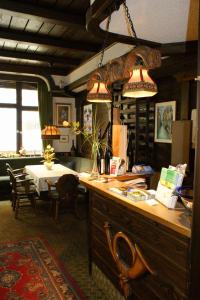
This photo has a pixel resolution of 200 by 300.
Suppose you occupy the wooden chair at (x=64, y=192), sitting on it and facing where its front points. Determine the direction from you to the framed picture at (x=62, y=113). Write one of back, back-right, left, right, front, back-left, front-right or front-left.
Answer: front-right

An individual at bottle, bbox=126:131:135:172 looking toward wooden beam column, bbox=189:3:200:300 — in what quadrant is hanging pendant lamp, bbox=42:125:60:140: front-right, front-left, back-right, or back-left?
back-right

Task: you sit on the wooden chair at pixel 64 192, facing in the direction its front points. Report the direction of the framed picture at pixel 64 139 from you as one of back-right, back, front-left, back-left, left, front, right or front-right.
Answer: front-right

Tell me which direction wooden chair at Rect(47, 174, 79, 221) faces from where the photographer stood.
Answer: facing away from the viewer and to the left of the viewer

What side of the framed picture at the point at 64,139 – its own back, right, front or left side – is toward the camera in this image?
front

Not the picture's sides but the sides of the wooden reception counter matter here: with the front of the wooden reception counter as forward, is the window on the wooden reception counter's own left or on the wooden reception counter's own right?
on the wooden reception counter's own right

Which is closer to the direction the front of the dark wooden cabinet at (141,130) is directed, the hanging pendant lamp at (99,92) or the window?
the hanging pendant lamp

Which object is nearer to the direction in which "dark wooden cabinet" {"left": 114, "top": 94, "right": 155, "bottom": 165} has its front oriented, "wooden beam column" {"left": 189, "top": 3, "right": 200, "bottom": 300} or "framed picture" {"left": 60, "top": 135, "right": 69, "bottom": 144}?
the wooden beam column

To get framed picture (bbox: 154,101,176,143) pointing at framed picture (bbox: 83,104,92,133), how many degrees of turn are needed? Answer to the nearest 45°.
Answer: approximately 90° to its right

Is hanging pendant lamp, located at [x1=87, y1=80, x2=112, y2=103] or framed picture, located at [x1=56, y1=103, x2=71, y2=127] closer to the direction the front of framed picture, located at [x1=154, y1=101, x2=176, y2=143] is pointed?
the hanging pendant lamp

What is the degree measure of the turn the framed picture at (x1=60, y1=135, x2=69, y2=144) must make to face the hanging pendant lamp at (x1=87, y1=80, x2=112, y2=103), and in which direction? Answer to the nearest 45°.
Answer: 0° — it already faces it

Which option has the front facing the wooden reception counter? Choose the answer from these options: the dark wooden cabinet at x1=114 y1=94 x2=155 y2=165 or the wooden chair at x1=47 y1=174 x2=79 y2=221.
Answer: the dark wooden cabinet

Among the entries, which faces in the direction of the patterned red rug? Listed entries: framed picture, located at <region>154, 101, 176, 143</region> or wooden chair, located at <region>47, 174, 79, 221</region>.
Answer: the framed picture

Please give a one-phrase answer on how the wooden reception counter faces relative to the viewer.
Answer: facing the viewer and to the left of the viewer

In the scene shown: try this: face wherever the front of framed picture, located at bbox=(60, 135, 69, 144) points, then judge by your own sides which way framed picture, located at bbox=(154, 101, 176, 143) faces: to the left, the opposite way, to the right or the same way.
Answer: to the right

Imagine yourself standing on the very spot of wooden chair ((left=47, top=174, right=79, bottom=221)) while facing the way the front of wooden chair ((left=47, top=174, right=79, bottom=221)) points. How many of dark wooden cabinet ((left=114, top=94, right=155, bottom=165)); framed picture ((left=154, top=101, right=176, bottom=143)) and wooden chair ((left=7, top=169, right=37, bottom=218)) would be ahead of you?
1
